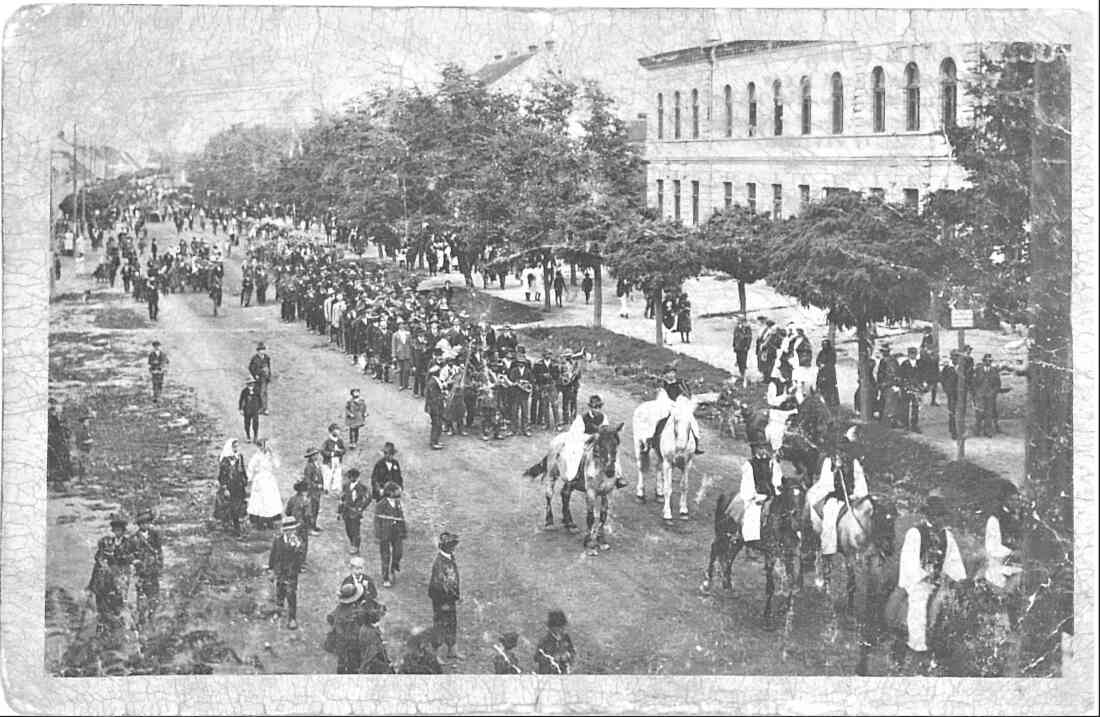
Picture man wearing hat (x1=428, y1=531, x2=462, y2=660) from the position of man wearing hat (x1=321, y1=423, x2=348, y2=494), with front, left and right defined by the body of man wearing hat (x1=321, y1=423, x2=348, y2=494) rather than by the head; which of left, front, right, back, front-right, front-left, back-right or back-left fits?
front

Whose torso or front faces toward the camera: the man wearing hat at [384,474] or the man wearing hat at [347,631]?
the man wearing hat at [384,474]

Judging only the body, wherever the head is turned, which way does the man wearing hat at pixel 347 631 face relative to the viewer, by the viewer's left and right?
facing away from the viewer and to the right of the viewer

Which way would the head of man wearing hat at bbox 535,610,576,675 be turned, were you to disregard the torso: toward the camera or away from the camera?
away from the camera

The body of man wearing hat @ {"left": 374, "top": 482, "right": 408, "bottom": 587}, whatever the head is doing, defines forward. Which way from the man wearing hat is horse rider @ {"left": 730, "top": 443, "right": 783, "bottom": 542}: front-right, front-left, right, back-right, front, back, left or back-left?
front-left

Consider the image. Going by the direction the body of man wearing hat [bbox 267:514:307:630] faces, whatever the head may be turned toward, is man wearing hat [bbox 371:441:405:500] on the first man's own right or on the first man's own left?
on the first man's own left

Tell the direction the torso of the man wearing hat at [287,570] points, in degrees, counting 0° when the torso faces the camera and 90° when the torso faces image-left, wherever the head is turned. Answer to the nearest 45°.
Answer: approximately 315°

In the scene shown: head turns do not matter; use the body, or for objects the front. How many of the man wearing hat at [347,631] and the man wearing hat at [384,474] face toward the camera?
1

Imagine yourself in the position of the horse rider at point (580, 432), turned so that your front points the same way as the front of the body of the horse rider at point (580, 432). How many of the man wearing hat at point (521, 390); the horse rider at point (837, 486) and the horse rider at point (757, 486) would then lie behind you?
1

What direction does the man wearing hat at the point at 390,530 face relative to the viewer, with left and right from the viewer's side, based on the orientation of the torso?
facing the viewer and to the right of the viewer

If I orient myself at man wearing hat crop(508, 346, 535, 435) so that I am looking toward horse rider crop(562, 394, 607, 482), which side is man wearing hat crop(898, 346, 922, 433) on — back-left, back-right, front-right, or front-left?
front-left

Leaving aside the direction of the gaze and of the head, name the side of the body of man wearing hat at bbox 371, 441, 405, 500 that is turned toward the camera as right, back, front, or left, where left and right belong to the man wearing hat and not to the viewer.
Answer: front

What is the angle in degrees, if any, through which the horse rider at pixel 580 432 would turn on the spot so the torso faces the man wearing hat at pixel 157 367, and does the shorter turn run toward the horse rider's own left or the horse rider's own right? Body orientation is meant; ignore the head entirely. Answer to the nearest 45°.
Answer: approximately 135° to the horse rider's own right
